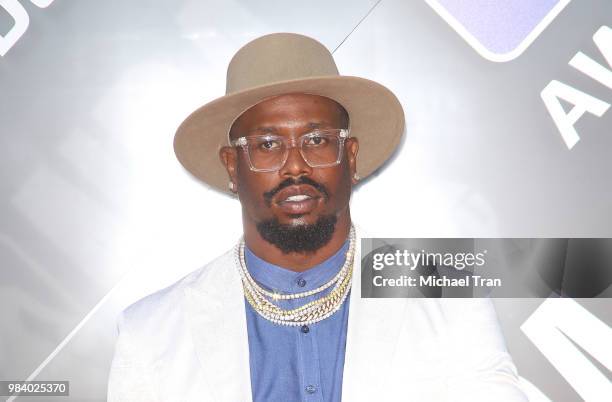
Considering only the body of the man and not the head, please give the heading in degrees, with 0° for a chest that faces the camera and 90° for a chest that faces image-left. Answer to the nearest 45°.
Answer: approximately 0°
